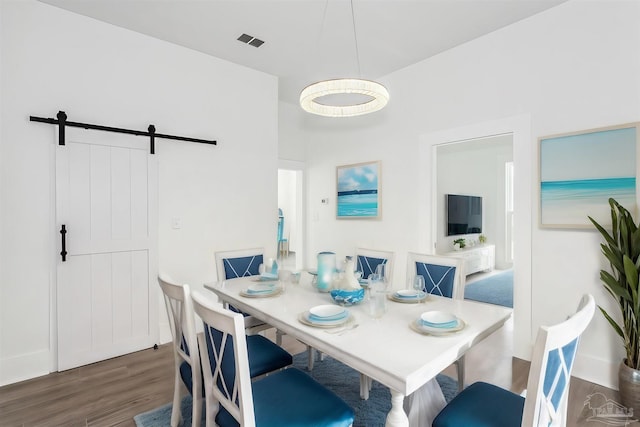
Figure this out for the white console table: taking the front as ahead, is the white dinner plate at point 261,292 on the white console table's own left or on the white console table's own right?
on the white console table's own right

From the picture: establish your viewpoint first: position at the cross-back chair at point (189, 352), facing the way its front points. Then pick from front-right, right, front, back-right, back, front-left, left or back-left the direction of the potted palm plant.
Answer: front-right

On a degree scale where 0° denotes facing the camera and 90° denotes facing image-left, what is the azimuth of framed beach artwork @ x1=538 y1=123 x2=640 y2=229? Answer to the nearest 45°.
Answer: approximately 45°

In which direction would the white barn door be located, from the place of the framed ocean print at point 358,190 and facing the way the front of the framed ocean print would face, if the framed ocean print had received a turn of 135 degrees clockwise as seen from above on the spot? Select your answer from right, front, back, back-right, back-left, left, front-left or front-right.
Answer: back-left

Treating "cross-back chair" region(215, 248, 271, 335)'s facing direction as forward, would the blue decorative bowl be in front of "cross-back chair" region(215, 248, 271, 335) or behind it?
in front

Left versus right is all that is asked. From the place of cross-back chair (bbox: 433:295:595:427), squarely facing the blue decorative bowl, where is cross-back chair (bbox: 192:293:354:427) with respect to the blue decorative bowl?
left

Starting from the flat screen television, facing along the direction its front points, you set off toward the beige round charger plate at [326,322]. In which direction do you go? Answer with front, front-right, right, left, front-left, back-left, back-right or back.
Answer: front-right

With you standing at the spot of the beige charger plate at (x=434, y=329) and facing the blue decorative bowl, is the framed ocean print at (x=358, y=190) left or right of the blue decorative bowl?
right

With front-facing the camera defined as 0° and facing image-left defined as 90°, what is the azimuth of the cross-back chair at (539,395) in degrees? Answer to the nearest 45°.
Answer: approximately 135°

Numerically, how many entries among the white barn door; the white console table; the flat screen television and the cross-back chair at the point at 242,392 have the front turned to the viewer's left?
0

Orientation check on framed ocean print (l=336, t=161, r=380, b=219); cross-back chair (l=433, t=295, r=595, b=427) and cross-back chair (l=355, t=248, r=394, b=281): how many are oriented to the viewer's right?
0

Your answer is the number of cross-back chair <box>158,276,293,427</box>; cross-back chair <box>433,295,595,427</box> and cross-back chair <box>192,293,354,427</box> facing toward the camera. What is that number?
0

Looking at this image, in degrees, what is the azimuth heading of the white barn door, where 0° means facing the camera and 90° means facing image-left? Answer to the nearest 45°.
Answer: approximately 315°

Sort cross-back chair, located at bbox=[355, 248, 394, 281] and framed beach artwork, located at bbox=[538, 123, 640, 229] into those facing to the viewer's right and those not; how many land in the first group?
0

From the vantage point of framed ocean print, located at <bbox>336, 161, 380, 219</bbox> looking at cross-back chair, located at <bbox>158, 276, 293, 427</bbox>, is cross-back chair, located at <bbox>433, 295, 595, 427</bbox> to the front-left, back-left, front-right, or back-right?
front-left

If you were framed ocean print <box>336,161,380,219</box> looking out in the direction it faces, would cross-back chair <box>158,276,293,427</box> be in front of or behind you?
in front

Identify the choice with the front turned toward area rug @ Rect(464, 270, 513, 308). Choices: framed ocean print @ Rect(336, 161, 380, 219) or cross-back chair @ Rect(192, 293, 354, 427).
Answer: the cross-back chair

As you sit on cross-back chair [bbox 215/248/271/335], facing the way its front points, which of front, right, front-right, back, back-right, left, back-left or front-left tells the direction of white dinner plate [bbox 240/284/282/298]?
front-right

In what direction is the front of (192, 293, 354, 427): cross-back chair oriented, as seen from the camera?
facing away from the viewer and to the right of the viewer

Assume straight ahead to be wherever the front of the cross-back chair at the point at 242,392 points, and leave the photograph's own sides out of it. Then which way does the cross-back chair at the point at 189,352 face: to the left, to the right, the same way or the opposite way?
the same way

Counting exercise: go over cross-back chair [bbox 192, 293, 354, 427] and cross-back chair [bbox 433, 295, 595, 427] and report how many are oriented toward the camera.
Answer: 0

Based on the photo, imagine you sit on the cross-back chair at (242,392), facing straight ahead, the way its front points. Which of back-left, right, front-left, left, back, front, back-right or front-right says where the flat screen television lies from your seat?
front
